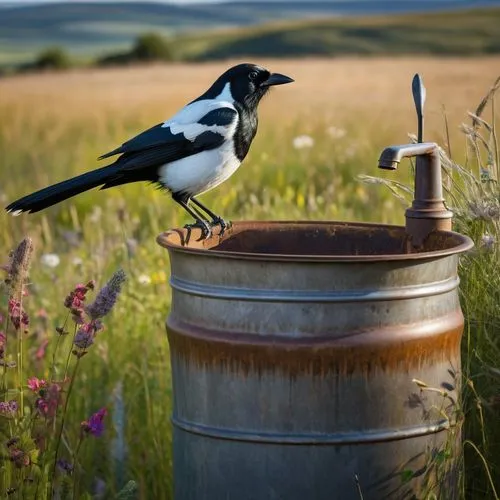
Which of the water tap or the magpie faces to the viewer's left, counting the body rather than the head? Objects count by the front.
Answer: the water tap

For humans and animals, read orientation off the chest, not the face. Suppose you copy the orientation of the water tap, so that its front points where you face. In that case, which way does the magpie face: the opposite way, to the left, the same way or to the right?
the opposite way

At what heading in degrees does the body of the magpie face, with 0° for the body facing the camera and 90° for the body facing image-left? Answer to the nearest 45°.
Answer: approximately 270°

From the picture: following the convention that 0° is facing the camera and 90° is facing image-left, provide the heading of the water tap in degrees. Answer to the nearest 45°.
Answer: approximately 90°

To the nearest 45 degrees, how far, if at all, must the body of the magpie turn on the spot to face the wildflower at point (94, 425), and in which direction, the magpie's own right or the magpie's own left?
approximately 90° to the magpie's own right

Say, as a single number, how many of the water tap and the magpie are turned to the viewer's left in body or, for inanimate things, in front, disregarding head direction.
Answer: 1

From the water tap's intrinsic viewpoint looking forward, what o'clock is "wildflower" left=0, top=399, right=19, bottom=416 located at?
The wildflower is roughly at 11 o'clock from the water tap.

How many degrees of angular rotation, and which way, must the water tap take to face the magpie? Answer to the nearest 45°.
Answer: approximately 45° to its right

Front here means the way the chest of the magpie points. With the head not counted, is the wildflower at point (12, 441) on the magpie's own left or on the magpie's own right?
on the magpie's own right

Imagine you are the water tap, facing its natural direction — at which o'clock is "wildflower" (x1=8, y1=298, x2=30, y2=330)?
The wildflower is roughly at 11 o'clock from the water tap.
